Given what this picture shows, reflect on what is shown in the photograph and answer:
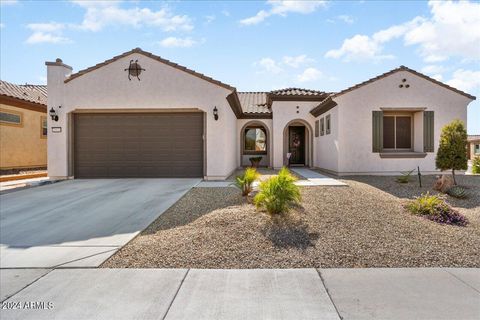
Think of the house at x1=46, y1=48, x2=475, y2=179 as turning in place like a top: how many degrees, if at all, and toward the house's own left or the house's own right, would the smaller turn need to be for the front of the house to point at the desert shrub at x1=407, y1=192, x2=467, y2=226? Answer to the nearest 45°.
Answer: approximately 45° to the house's own left

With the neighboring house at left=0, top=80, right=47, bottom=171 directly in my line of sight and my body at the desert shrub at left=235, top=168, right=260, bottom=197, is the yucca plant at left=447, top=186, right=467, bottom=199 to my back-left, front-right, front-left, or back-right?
back-right

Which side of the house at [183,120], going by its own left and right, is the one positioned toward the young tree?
left

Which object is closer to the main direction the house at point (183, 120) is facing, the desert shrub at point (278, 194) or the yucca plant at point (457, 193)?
the desert shrub

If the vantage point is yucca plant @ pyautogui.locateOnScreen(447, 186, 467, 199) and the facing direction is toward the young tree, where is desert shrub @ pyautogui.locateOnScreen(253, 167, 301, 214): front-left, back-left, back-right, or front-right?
back-left

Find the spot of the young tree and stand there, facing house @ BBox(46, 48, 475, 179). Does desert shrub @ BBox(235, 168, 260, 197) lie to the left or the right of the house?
left

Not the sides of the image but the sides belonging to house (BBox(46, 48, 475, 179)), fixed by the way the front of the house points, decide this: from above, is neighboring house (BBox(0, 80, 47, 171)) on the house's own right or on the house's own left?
on the house's own right

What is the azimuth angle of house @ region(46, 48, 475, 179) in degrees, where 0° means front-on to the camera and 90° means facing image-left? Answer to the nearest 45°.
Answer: approximately 0°

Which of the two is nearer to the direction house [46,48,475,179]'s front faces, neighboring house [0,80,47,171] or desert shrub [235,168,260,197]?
the desert shrub

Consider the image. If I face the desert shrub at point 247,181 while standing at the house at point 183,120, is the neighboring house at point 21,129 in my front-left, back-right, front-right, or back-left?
back-right

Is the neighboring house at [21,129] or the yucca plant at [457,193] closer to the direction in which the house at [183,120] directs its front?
the yucca plant
